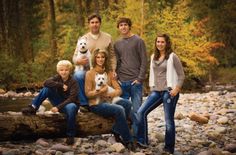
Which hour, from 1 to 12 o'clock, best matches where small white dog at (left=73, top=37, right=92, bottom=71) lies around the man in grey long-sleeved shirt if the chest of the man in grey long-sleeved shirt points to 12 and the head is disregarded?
The small white dog is roughly at 3 o'clock from the man in grey long-sleeved shirt.

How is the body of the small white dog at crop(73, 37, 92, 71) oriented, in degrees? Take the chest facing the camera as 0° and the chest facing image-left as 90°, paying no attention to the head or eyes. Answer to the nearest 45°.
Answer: approximately 0°

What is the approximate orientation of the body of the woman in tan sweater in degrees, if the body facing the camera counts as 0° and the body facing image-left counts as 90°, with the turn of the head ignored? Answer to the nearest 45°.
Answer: approximately 315°

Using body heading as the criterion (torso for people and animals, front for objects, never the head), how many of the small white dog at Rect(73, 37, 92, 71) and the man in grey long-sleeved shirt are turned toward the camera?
2

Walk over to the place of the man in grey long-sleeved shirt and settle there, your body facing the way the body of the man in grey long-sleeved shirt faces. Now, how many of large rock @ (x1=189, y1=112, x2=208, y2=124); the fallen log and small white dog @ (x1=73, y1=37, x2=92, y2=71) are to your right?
2
